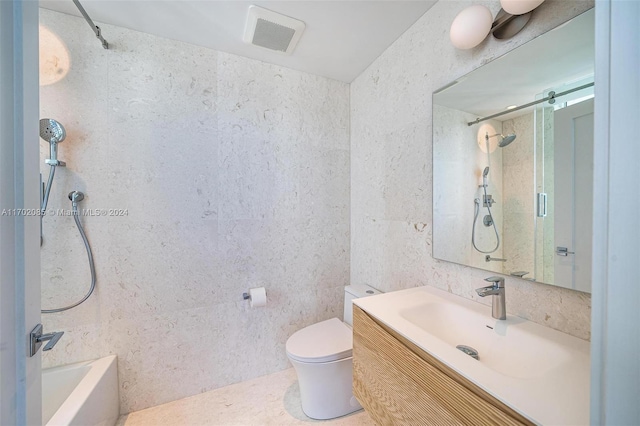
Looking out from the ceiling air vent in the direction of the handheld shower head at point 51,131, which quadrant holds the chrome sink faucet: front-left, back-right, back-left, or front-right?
back-left

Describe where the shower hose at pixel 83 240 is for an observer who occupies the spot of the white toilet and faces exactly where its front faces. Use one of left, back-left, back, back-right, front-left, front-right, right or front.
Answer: front-right

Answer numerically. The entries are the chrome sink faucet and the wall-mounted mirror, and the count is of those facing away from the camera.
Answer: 0

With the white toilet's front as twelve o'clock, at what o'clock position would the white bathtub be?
The white bathtub is roughly at 1 o'clock from the white toilet.

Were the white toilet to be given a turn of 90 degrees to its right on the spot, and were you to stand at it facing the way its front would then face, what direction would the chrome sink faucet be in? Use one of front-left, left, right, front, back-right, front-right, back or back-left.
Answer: back

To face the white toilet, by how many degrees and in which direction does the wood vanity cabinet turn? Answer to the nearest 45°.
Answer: approximately 90° to its right

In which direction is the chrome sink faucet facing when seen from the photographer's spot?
facing the viewer and to the left of the viewer
